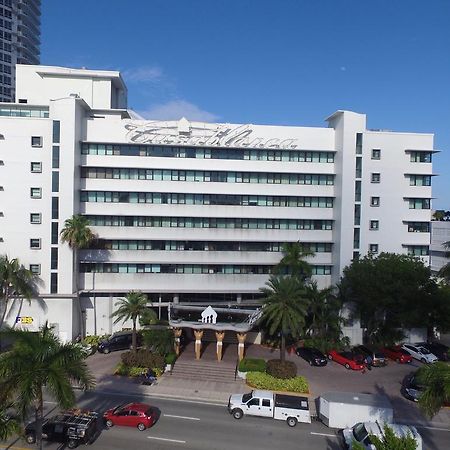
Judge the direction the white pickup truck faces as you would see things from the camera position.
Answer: facing to the left of the viewer

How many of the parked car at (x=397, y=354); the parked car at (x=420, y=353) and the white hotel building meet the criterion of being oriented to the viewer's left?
0

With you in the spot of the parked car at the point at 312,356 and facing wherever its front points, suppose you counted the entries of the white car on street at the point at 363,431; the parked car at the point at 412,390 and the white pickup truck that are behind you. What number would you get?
0

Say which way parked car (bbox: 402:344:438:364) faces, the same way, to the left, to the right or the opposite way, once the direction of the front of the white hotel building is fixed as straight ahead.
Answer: the same way

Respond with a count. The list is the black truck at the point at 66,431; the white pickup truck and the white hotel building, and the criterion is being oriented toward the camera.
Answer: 1

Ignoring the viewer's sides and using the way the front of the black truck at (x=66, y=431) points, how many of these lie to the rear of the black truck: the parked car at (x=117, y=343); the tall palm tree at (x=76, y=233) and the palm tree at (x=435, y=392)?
1

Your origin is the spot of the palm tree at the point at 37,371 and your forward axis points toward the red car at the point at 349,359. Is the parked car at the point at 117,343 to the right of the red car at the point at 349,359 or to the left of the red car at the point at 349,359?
left

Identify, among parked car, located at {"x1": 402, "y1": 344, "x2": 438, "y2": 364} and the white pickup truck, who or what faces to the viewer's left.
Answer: the white pickup truck

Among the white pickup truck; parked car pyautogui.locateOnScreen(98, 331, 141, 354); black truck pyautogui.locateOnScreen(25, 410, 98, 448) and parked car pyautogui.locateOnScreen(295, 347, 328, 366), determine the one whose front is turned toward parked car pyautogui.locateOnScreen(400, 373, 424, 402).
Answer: parked car pyautogui.locateOnScreen(295, 347, 328, 366)

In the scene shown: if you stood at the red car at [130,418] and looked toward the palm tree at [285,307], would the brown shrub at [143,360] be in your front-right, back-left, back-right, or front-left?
front-left

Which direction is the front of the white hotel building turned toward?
toward the camera

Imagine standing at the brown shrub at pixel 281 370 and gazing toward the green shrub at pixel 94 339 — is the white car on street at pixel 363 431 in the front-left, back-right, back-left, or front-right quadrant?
back-left

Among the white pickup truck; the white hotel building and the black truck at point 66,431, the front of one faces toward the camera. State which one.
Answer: the white hotel building
